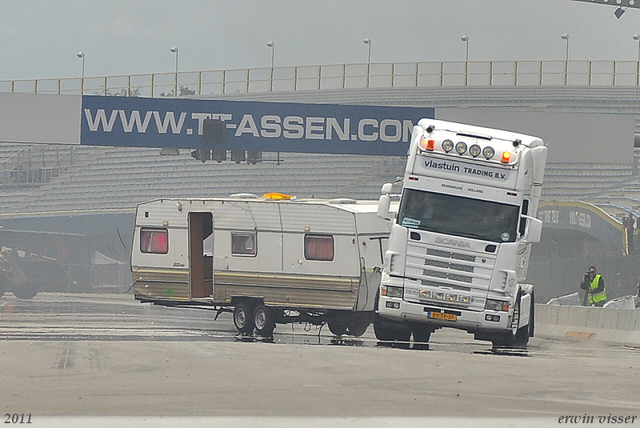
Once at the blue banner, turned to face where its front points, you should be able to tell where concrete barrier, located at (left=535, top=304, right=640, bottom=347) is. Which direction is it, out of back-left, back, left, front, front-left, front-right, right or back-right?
front-left

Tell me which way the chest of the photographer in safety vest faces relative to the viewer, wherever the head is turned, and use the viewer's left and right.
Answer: facing the viewer and to the left of the viewer

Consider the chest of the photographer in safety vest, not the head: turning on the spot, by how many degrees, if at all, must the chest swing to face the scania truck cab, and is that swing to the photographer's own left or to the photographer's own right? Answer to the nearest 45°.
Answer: approximately 45° to the photographer's own left

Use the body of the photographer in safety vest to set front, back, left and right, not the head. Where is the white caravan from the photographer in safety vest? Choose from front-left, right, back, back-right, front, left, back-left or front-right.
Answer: front

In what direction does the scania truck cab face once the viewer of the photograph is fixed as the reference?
facing the viewer

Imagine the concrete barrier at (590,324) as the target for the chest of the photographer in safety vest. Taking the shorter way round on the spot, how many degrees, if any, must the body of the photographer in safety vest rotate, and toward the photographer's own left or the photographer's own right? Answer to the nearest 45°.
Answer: approximately 45° to the photographer's own left

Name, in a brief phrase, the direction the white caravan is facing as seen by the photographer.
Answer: facing the viewer and to the right of the viewer

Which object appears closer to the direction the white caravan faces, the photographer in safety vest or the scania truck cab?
the scania truck cab

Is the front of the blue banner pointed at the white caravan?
yes

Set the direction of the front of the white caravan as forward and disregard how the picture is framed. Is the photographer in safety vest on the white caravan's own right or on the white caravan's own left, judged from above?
on the white caravan's own left

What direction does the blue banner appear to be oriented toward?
toward the camera

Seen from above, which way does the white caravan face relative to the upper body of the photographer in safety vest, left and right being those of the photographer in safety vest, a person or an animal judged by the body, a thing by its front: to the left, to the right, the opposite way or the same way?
to the left
